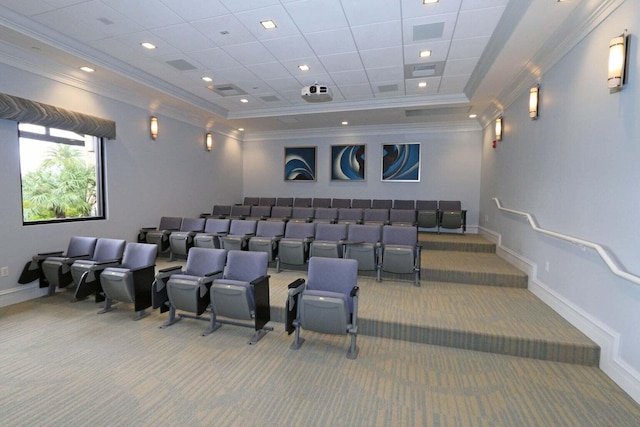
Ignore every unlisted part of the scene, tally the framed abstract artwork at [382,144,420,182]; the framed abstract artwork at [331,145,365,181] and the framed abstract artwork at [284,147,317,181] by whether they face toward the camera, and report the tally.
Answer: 3

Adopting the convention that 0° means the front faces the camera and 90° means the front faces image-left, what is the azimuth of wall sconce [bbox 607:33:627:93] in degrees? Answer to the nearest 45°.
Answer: approximately 45°

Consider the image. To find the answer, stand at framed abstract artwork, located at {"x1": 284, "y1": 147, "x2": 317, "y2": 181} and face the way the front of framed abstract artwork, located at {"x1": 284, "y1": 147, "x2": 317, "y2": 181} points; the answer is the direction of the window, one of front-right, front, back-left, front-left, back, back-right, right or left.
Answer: front-right

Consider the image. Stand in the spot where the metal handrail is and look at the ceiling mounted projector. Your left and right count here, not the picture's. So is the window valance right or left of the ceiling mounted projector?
left

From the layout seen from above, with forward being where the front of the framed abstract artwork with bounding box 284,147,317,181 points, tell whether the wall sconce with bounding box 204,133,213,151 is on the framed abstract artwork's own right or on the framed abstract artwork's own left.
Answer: on the framed abstract artwork's own right

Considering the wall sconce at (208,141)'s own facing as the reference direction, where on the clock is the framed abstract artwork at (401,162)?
The framed abstract artwork is roughly at 11 o'clock from the wall sconce.

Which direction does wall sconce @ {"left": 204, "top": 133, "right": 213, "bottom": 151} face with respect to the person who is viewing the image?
facing the viewer and to the right of the viewer

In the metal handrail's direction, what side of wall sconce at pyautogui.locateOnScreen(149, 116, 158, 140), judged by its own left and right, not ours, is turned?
front

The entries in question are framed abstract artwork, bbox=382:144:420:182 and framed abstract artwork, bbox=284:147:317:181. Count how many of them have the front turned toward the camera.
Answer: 2

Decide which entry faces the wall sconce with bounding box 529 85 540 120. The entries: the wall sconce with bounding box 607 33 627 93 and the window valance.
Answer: the window valance

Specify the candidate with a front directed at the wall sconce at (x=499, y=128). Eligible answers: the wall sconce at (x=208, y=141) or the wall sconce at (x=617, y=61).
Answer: the wall sconce at (x=208, y=141)

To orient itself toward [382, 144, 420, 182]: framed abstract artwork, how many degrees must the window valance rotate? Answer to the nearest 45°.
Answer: approximately 45° to its left

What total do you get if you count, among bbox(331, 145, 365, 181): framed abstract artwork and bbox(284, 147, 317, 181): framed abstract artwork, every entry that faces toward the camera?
2

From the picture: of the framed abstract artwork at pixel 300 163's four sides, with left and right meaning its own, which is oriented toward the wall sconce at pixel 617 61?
front

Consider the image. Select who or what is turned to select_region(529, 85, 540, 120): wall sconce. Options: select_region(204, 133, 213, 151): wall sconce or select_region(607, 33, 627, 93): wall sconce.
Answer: select_region(204, 133, 213, 151): wall sconce
